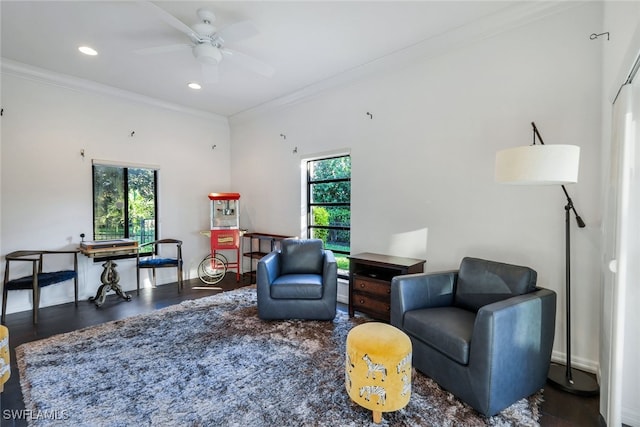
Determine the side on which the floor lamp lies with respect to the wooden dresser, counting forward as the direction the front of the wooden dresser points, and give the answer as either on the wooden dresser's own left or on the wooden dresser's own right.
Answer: on the wooden dresser's own left

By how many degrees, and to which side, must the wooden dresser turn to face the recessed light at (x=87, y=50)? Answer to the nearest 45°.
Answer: approximately 45° to its right

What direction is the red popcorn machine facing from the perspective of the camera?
toward the camera

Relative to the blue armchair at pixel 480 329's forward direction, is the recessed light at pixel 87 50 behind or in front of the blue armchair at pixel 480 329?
in front

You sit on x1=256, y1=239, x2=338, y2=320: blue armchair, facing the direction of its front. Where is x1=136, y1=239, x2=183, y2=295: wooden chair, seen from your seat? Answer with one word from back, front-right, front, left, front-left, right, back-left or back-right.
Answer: back-right

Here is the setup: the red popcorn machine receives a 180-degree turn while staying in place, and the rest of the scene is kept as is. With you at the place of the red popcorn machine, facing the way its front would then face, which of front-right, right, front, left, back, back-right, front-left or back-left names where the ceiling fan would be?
back

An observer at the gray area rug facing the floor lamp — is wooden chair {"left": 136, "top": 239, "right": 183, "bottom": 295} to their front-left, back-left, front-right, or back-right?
back-left

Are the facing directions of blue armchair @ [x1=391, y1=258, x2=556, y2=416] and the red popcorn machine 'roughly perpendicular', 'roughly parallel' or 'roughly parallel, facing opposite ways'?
roughly perpendicular

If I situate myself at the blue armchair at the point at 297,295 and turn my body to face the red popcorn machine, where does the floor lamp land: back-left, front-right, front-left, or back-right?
back-right

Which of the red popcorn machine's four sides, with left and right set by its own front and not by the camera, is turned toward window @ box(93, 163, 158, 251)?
right

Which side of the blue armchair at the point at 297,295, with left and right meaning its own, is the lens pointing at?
front

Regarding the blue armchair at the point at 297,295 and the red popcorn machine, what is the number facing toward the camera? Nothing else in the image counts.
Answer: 2

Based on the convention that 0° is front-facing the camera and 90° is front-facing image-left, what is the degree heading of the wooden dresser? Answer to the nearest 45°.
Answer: approximately 45°

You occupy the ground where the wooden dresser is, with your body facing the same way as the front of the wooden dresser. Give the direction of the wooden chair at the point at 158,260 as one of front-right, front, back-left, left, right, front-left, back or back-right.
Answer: front-right

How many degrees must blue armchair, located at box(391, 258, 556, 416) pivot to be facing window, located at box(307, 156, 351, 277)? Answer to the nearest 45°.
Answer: approximately 90° to its right
